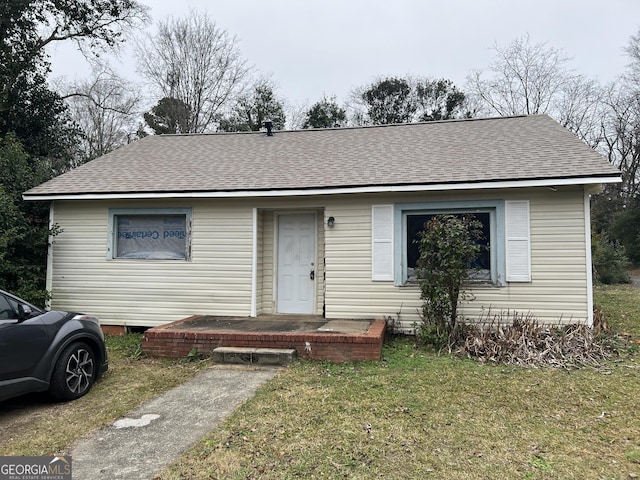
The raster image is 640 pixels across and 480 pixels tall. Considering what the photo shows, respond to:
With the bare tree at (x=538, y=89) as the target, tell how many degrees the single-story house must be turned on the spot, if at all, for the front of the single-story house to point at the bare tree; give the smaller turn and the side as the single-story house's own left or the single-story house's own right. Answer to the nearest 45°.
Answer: approximately 135° to the single-story house's own left

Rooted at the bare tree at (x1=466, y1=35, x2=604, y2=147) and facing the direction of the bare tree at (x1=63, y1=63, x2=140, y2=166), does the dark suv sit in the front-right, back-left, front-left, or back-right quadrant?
front-left

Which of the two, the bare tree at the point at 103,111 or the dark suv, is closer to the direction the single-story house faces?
the dark suv

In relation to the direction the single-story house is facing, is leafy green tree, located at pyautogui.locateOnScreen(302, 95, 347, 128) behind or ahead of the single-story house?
behind

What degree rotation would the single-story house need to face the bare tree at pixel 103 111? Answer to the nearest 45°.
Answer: approximately 135° to its right

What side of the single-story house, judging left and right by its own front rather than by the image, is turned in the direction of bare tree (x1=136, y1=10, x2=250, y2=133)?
back

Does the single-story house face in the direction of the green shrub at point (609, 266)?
no

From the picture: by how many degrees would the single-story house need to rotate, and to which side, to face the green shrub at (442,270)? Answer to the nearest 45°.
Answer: approximately 45° to its left

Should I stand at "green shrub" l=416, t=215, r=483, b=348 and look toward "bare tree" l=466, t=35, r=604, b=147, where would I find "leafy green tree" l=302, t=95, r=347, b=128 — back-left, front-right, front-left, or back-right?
front-left

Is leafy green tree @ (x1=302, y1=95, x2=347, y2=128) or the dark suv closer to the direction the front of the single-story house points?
the dark suv

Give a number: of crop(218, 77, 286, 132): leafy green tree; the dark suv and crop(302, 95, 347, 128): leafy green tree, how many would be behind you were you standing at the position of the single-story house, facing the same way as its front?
2

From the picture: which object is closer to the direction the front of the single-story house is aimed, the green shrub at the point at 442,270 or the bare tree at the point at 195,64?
the green shrub

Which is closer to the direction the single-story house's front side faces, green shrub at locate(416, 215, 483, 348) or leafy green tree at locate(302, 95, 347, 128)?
the green shrub

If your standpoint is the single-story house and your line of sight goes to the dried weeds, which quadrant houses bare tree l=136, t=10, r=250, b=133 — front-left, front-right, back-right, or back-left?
back-left

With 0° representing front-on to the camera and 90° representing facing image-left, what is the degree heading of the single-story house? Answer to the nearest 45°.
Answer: approximately 0°

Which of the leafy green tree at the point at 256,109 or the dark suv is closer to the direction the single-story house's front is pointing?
the dark suv

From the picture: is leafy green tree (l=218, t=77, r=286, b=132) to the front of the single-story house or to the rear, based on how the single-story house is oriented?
to the rear

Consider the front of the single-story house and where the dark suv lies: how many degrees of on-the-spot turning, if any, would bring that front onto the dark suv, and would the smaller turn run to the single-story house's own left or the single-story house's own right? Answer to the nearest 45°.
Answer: approximately 45° to the single-story house's own right

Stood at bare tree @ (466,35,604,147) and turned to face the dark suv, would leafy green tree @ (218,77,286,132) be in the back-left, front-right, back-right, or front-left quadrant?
front-right
